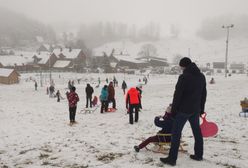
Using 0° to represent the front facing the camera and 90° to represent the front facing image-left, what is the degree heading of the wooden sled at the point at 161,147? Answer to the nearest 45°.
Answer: approximately 90°

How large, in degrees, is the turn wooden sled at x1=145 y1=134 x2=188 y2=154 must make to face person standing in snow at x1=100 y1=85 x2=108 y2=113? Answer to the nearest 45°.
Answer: approximately 90° to its right

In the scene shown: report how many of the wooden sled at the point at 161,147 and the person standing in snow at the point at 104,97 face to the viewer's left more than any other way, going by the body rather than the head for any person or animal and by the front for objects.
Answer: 1
